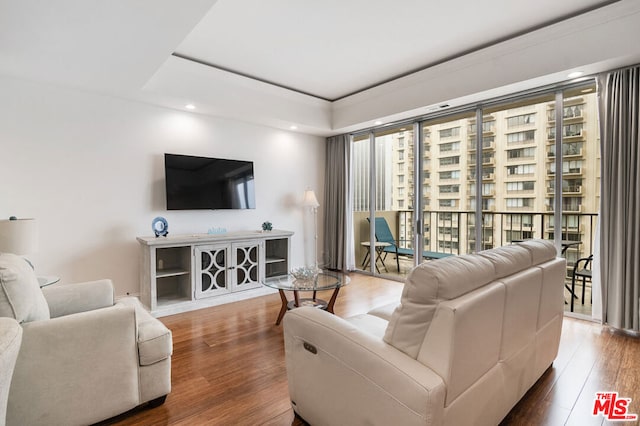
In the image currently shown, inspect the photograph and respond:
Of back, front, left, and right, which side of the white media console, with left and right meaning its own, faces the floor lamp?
left

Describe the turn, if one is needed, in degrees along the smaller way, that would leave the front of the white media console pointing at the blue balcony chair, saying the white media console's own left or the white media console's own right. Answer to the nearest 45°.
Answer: approximately 45° to the white media console's own left

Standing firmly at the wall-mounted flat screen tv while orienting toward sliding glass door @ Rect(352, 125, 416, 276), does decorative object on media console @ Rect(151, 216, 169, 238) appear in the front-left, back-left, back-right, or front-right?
back-right

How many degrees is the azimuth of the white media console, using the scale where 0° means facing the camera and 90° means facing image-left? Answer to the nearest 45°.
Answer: approximately 315°

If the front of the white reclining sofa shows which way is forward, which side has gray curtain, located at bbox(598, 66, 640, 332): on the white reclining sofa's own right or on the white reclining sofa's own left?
on the white reclining sofa's own right

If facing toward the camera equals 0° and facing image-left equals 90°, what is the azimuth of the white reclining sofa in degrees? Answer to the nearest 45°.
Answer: approximately 135°
